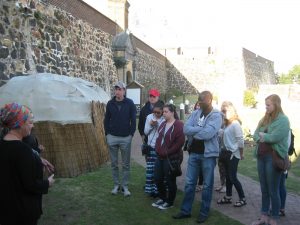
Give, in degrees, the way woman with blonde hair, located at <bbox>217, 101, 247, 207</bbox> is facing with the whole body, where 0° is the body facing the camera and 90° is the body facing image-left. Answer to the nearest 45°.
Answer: approximately 45°

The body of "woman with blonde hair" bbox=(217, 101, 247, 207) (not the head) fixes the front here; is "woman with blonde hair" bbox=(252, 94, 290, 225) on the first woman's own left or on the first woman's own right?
on the first woman's own left

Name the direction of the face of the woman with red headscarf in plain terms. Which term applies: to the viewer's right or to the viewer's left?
to the viewer's right

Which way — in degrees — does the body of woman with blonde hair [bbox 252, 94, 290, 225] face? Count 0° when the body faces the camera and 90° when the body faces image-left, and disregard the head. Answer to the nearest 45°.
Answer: approximately 45°

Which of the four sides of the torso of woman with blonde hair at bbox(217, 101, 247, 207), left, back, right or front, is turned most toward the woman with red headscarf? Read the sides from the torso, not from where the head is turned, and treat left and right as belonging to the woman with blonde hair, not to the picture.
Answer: front

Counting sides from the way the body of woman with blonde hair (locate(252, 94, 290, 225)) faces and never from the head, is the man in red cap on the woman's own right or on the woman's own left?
on the woman's own right

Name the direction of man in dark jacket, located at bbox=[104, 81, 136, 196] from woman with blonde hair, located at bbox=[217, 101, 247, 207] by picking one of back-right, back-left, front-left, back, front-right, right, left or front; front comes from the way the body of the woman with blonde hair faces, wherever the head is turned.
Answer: front-right

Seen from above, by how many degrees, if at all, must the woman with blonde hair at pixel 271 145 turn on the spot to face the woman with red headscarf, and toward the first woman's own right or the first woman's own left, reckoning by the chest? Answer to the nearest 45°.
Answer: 0° — they already face them

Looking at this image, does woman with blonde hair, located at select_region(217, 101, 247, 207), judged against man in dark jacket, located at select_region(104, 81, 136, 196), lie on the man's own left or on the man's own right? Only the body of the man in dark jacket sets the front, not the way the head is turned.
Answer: on the man's own left

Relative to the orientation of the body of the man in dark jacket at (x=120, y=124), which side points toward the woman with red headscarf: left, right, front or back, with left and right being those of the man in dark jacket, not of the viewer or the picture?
front
